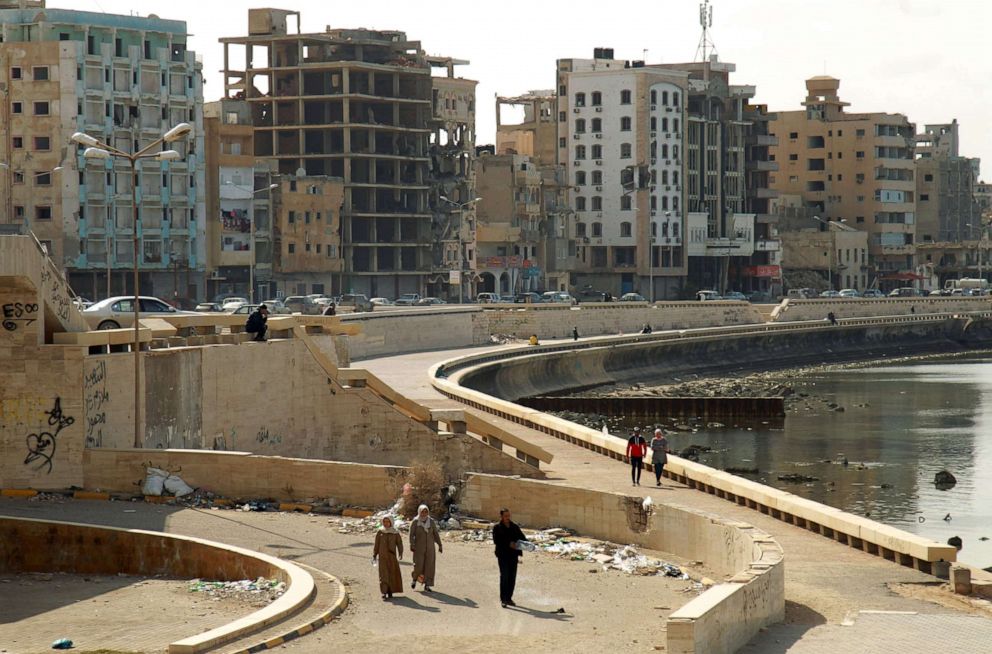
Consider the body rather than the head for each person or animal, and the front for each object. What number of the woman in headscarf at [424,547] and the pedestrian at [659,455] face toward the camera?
2

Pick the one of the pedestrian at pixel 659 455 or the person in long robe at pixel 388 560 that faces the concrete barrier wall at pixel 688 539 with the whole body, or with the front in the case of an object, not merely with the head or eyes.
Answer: the pedestrian

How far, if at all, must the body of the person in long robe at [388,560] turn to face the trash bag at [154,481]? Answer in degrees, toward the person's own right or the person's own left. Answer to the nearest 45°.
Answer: approximately 135° to the person's own right

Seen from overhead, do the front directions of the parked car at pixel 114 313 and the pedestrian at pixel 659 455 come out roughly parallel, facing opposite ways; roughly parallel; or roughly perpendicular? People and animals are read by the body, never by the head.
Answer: roughly perpendicular

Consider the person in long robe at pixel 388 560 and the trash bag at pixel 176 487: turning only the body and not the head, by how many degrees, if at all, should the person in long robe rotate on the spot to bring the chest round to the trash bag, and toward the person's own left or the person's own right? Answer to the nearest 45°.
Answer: approximately 135° to the person's own right

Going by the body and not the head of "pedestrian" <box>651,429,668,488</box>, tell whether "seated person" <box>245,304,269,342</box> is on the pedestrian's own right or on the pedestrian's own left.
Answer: on the pedestrian's own right

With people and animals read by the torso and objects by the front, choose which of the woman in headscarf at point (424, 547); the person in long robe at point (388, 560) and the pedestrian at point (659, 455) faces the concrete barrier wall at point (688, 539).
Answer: the pedestrian

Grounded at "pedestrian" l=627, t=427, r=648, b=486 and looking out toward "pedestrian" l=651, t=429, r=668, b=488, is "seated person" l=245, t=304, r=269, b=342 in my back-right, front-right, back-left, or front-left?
back-left

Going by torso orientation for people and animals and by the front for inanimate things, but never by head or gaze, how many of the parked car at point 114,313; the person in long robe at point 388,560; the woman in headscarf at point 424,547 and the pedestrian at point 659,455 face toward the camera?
3

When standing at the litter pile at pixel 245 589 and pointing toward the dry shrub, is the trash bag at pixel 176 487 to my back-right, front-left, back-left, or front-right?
front-left

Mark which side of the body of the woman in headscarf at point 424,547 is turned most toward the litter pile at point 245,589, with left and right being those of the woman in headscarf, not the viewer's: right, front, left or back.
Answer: right

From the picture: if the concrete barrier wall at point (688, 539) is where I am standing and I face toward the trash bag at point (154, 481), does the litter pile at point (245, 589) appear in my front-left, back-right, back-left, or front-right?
front-left

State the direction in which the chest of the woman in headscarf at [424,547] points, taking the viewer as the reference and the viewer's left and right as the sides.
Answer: facing the viewer
